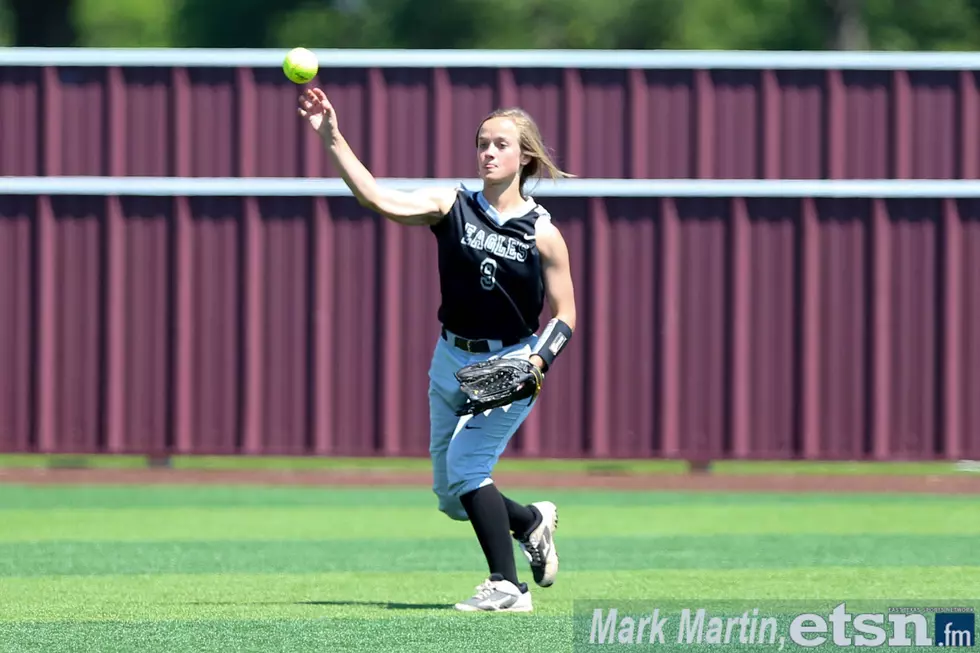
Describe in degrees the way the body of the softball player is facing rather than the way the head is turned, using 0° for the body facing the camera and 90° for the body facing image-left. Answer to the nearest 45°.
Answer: approximately 45°
